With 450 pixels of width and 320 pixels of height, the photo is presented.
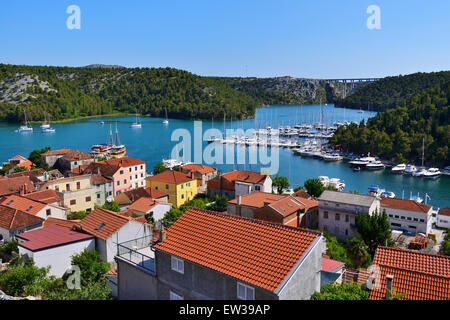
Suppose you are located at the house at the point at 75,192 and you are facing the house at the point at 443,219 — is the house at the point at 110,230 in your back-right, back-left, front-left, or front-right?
front-right

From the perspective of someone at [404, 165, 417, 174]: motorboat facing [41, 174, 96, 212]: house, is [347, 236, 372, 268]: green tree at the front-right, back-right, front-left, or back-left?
front-left

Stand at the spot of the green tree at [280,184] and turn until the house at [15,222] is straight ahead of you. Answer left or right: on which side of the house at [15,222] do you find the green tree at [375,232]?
left

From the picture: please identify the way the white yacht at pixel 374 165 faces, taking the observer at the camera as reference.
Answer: facing to the left of the viewer
